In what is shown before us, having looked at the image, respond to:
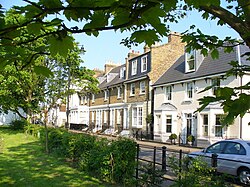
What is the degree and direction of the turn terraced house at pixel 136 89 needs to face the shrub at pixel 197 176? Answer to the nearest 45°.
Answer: approximately 45° to its left

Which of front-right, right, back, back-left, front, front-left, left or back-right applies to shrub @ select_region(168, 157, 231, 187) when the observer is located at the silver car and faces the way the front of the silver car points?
back-left

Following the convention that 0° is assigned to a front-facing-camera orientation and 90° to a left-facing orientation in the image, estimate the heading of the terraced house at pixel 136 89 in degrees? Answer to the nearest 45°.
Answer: approximately 45°

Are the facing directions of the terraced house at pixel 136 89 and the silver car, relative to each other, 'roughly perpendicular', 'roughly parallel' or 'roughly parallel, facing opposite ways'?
roughly perpendicular

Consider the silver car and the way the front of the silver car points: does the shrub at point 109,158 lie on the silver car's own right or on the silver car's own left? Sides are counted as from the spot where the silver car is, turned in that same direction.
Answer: on the silver car's own left

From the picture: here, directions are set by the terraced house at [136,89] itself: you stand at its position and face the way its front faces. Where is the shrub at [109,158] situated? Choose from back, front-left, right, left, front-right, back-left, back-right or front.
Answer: front-left

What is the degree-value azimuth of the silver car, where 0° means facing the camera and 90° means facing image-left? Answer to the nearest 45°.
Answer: approximately 135°

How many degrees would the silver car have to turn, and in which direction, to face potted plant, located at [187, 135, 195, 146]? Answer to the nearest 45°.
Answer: approximately 45° to its right

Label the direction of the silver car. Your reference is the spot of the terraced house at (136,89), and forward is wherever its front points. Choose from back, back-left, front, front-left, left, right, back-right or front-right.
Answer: front-left
